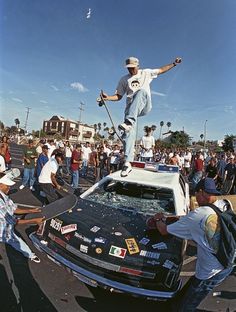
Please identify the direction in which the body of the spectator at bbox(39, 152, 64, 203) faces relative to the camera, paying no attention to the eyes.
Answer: to the viewer's right

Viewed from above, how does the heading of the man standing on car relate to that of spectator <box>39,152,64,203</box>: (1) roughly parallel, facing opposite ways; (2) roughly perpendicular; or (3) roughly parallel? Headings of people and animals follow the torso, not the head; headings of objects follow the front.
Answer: roughly perpendicular

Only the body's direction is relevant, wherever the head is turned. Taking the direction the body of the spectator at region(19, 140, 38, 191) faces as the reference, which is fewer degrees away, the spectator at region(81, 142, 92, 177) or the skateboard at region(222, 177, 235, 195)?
the skateboard

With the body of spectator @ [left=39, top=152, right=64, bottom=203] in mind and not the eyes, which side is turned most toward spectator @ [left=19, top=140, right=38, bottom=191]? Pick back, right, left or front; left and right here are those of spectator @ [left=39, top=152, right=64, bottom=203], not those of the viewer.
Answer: left

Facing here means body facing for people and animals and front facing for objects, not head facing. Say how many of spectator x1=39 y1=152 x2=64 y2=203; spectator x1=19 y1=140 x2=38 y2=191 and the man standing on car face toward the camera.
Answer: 2

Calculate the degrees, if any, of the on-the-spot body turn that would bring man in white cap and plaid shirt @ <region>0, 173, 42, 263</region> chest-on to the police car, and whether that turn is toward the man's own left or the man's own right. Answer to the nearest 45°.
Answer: approximately 45° to the man's own right

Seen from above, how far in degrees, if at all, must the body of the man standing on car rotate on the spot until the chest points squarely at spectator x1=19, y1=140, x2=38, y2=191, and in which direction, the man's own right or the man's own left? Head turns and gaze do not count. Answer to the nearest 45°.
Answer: approximately 135° to the man's own right

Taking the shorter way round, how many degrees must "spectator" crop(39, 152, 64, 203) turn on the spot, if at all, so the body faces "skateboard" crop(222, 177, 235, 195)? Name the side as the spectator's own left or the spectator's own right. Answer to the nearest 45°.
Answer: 0° — they already face it

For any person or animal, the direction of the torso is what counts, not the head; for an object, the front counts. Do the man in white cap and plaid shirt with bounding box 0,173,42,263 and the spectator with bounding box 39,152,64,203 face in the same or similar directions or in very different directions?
same or similar directions

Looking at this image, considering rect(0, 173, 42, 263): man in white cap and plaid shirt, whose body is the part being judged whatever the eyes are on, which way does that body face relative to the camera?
to the viewer's right

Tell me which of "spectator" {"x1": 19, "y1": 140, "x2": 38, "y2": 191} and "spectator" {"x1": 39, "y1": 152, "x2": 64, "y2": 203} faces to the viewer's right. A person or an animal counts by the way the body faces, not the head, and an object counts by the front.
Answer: "spectator" {"x1": 39, "y1": 152, "x2": 64, "y2": 203}

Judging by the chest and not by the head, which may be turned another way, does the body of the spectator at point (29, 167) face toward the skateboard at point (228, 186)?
no

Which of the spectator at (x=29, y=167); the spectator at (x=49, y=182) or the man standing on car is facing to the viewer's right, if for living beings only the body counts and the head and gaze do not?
the spectator at (x=49, y=182)

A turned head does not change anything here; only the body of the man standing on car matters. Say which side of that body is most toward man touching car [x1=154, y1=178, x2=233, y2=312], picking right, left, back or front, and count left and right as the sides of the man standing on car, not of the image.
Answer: front

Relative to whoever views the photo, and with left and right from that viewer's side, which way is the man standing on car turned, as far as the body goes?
facing the viewer
